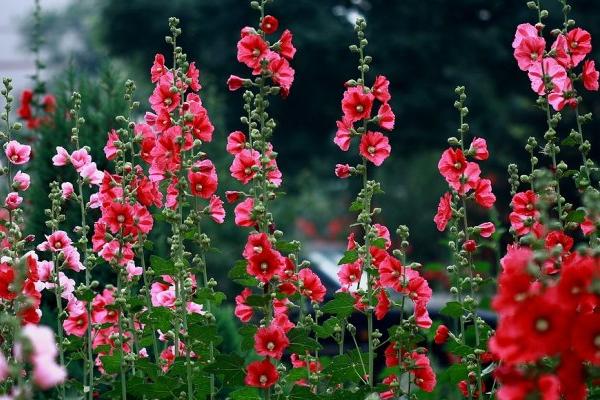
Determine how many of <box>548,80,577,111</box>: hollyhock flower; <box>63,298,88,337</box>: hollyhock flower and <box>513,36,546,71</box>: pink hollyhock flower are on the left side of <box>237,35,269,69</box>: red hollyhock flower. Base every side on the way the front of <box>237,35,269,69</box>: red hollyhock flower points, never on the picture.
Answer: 2

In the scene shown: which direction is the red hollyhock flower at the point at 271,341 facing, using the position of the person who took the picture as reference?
facing the viewer

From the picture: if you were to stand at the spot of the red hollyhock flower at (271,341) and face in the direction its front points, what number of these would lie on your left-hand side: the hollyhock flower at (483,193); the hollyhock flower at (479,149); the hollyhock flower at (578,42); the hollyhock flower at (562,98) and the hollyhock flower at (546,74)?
5

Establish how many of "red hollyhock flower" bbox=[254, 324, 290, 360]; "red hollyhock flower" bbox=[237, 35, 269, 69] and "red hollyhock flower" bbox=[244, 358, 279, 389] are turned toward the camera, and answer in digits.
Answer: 3

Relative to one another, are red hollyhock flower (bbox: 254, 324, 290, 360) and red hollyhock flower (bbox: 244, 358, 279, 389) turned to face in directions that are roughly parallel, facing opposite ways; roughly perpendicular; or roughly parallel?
roughly parallel

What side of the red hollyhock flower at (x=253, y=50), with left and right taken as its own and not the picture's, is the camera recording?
front

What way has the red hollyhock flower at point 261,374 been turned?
toward the camera

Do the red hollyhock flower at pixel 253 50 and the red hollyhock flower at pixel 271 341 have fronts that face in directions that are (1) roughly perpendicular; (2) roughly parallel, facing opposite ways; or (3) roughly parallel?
roughly parallel

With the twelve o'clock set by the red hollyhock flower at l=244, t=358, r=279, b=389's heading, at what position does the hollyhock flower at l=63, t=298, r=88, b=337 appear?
The hollyhock flower is roughly at 4 o'clock from the red hollyhock flower.

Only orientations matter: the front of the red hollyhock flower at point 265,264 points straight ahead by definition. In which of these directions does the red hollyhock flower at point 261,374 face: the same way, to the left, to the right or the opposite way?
the same way

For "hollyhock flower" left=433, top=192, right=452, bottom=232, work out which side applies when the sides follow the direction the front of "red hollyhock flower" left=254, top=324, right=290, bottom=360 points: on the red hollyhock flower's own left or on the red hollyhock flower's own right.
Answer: on the red hollyhock flower's own left

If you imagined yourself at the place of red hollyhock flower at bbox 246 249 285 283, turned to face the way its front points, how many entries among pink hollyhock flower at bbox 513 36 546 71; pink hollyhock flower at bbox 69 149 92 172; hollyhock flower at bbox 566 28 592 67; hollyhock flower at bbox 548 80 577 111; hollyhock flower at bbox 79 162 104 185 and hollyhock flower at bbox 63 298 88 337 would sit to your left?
3
